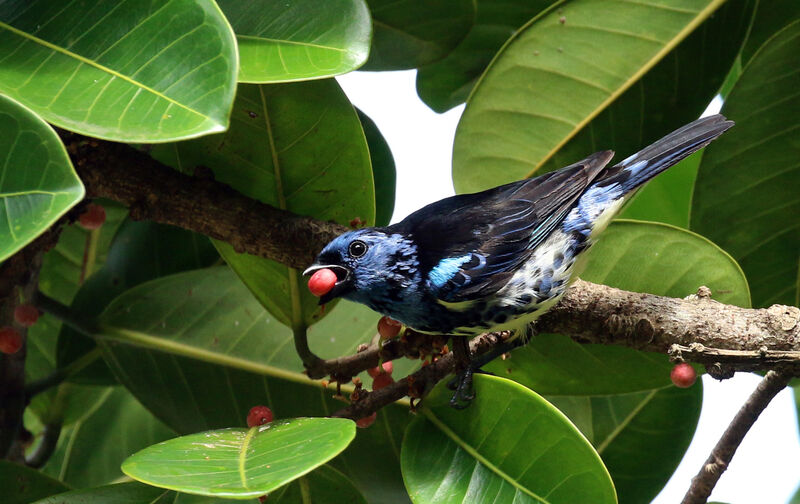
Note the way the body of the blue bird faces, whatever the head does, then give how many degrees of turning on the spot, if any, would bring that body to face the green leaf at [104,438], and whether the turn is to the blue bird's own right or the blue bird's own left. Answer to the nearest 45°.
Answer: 0° — it already faces it

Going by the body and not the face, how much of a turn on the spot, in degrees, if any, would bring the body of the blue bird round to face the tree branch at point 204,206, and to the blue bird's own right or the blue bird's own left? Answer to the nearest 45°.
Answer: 0° — it already faces it

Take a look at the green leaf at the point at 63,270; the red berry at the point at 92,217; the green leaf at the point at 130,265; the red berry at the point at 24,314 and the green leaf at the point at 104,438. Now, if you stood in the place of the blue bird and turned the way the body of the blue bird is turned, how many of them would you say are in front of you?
5

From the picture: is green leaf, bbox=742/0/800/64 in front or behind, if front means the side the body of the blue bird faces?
behind

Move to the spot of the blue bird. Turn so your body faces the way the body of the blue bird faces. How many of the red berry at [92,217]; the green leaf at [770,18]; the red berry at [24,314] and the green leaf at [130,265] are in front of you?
3

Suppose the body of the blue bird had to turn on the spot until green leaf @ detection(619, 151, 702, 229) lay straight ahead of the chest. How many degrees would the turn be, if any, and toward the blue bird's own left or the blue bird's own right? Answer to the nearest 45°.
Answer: approximately 135° to the blue bird's own right

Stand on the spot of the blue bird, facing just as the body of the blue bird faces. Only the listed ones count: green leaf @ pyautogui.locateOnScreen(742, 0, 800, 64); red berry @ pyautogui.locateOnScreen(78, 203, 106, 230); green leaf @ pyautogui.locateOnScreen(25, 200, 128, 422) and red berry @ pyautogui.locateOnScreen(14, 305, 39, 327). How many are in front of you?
3

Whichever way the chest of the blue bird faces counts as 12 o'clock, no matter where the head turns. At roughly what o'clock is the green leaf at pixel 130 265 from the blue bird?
The green leaf is roughly at 12 o'clock from the blue bird.

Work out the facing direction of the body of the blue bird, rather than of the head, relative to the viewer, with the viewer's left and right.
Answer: facing to the left of the viewer
